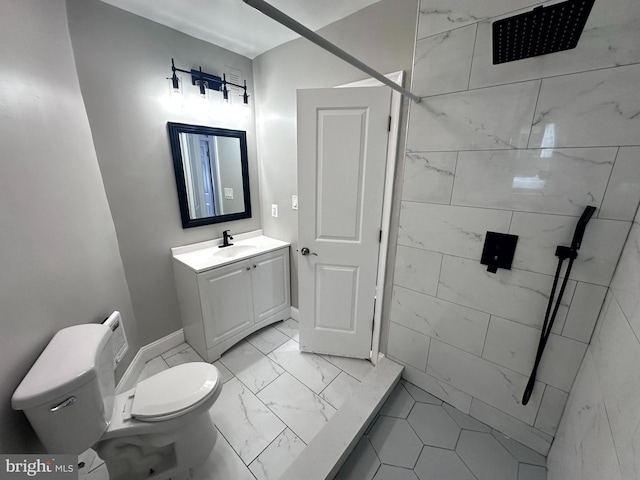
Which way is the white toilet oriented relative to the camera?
to the viewer's right

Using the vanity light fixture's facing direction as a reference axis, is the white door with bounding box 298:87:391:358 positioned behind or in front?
in front

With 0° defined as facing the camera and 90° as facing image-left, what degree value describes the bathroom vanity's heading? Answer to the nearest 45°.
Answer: approximately 315°

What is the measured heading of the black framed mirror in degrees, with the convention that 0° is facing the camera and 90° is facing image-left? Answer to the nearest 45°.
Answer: approximately 315°

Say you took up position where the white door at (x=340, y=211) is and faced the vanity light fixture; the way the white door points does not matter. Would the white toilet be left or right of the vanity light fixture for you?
left

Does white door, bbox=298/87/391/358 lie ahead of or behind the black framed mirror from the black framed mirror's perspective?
ahead

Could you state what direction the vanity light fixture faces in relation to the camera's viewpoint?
facing the viewer and to the right of the viewer

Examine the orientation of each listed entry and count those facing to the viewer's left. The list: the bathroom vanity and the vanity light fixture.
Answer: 0

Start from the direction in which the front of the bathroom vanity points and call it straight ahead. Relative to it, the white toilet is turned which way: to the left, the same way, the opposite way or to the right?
to the left
